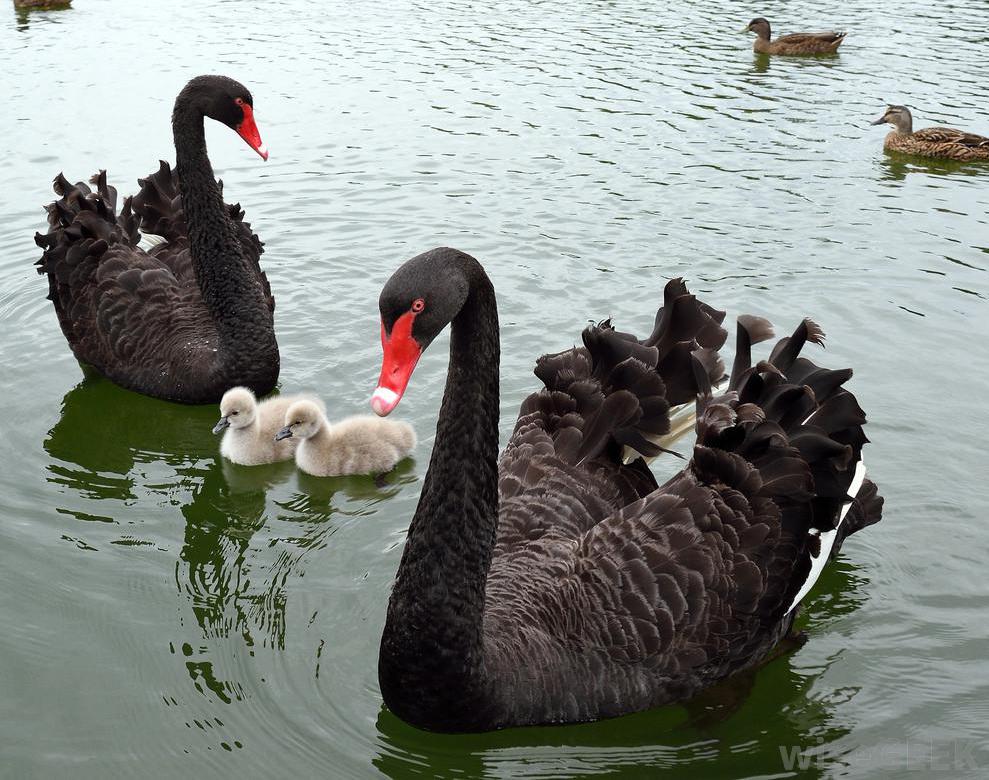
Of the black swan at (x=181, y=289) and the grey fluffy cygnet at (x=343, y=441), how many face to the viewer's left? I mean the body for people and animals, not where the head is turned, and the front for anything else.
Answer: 1

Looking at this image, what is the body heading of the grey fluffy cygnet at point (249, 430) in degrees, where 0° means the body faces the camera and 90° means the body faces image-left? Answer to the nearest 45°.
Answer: approximately 45°

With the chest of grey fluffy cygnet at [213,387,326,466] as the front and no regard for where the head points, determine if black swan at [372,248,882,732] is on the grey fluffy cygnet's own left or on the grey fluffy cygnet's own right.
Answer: on the grey fluffy cygnet's own left

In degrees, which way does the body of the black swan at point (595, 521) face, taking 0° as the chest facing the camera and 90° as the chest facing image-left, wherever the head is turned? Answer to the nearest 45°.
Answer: approximately 45°

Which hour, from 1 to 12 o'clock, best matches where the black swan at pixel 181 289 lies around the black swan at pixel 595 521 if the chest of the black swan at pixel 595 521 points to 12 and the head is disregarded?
the black swan at pixel 181 289 is roughly at 3 o'clock from the black swan at pixel 595 521.

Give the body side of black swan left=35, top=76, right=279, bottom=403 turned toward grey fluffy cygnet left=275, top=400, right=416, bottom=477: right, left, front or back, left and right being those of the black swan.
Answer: front

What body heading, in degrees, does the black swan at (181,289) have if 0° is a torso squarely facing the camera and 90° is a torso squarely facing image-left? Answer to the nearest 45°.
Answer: approximately 315°

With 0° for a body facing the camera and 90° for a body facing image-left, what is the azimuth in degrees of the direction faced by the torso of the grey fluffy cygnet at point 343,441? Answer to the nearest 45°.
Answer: approximately 90°

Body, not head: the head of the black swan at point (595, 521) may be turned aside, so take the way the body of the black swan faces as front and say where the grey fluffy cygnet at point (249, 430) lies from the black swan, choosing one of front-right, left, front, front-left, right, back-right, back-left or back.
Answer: right

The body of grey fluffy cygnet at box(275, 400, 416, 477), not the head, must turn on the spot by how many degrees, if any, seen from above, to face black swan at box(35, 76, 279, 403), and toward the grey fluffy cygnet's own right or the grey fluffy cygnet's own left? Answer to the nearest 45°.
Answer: approximately 45° to the grey fluffy cygnet's own right

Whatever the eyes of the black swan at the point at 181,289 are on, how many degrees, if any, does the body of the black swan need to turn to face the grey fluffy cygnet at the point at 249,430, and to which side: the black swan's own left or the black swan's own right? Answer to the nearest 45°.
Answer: approximately 45° to the black swan's own right
